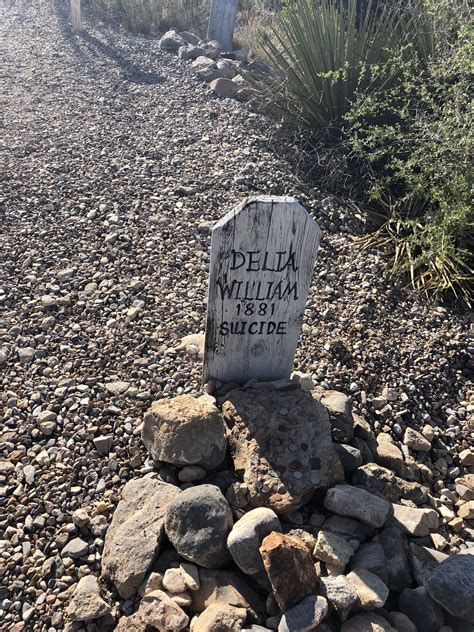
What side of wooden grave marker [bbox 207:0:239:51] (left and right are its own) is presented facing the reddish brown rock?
front

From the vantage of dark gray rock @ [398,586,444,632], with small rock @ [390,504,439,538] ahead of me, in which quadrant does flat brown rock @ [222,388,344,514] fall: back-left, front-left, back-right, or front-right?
front-left

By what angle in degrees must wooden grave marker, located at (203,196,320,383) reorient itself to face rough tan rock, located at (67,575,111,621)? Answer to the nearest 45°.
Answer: approximately 45° to its right

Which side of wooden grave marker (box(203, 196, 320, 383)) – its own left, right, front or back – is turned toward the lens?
front

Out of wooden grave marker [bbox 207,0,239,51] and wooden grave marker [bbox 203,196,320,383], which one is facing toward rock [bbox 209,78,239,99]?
wooden grave marker [bbox 207,0,239,51]

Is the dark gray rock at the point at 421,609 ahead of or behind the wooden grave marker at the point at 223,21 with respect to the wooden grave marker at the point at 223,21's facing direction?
ahead

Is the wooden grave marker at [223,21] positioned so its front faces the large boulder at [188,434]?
yes

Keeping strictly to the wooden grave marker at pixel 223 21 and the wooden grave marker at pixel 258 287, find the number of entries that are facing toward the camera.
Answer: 2

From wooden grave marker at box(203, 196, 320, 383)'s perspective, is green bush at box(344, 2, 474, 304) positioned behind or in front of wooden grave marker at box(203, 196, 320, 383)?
behind

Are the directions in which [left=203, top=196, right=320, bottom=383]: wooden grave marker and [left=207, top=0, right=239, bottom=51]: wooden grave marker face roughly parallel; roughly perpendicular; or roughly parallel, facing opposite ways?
roughly parallel

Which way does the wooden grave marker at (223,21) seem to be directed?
toward the camera

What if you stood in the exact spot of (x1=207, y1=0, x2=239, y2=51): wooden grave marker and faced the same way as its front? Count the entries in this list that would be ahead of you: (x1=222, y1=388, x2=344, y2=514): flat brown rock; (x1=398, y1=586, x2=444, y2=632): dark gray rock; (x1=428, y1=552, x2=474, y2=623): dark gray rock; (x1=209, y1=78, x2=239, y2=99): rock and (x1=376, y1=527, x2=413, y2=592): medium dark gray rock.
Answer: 5

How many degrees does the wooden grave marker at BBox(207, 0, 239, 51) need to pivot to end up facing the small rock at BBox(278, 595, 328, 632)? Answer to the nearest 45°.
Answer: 0° — it already faces it

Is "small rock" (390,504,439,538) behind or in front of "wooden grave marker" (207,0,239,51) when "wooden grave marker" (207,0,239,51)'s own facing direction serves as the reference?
in front

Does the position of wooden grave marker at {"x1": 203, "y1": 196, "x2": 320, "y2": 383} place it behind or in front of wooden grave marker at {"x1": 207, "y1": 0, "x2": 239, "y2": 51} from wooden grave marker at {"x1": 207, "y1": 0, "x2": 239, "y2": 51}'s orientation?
in front

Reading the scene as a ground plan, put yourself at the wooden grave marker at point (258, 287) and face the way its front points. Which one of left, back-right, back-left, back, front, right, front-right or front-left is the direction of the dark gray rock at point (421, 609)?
front-left
